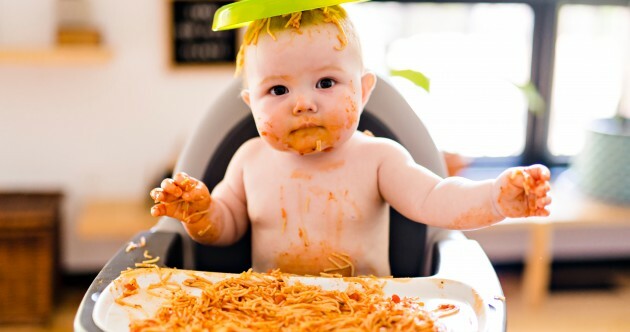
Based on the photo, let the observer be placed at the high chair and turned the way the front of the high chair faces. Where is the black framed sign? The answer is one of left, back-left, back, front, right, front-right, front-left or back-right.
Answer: back

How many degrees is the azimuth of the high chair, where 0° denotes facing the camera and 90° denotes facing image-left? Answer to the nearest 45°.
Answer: approximately 0°

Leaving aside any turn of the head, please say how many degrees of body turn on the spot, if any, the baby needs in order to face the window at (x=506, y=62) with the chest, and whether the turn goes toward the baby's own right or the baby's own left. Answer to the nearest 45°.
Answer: approximately 180°

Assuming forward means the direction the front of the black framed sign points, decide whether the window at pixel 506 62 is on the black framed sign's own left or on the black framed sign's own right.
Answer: on the black framed sign's own left

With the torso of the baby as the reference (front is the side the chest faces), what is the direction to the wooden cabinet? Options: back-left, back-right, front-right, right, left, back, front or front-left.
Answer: back-right

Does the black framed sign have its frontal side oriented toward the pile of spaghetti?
yes

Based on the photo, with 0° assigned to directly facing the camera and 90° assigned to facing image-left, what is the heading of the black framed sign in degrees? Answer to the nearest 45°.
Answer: approximately 0°

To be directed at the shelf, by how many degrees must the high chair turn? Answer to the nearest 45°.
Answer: approximately 135° to its right
